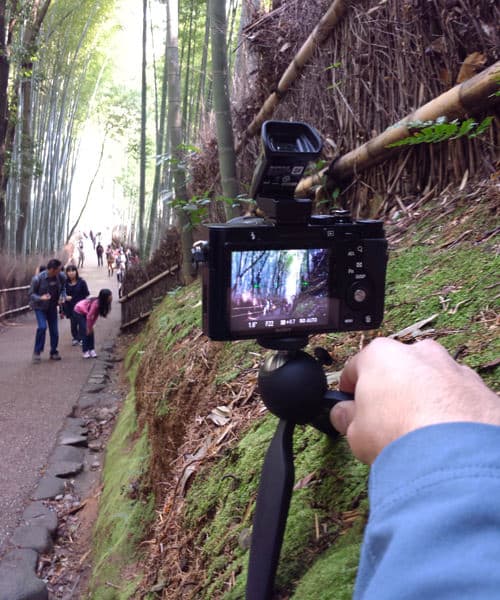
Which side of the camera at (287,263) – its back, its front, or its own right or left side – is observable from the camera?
back

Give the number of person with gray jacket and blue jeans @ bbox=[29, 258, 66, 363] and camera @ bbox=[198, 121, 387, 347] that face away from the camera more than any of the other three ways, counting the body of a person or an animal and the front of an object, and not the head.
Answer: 1

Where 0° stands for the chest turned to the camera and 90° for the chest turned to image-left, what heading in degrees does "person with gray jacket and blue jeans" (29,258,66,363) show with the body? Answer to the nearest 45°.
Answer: approximately 315°

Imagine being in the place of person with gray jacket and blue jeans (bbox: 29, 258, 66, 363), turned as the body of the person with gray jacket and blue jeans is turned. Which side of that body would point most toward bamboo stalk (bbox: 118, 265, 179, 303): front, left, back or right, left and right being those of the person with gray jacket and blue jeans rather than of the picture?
left

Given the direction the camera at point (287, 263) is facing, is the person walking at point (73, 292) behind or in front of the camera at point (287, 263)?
in front

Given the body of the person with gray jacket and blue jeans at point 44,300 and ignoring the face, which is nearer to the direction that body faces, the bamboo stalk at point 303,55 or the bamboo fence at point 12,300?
the bamboo stalk
